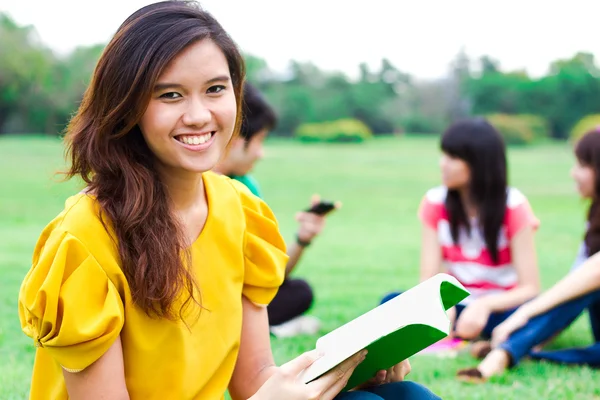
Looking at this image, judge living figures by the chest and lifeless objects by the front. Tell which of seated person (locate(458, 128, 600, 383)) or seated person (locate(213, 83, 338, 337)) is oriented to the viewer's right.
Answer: seated person (locate(213, 83, 338, 337))

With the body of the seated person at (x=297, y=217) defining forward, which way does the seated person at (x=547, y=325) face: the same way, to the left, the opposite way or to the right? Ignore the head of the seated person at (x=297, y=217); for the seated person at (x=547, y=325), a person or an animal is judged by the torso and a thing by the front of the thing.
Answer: the opposite way

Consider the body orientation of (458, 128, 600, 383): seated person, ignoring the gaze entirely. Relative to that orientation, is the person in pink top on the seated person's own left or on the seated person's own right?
on the seated person's own right

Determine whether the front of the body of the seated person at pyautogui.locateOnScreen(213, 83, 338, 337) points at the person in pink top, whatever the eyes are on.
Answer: yes

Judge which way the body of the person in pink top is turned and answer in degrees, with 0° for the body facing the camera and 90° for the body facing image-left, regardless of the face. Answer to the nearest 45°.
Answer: approximately 45°

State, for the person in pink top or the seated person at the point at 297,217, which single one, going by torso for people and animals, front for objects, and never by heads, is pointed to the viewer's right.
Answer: the seated person

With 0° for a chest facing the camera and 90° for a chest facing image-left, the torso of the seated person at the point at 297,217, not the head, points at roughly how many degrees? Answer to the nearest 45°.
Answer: approximately 270°

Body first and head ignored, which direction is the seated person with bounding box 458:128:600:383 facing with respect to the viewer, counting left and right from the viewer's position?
facing to the left of the viewer
